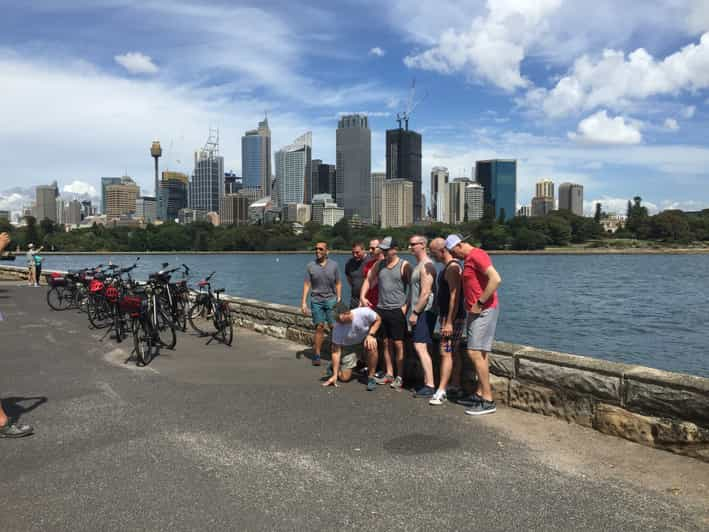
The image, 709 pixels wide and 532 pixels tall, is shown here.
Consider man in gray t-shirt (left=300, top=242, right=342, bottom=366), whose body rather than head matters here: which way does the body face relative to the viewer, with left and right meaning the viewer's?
facing the viewer

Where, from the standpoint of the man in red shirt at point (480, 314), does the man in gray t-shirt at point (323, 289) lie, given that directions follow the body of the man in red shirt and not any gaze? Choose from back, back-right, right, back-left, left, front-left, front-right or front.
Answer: front-right

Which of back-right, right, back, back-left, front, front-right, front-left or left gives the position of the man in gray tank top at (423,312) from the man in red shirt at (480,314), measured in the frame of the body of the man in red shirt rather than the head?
front-right

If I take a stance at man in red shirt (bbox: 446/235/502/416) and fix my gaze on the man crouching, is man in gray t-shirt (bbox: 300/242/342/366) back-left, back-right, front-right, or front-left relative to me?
front-right

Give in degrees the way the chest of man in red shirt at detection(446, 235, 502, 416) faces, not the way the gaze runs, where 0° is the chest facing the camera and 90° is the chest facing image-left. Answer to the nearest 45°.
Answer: approximately 90°

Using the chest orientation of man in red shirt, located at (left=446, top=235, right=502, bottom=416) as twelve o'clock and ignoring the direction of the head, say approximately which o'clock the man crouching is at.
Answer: The man crouching is roughly at 1 o'clock from the man in red shirt.

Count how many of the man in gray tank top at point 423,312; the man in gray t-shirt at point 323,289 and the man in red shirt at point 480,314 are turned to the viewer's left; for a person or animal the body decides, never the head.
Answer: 2

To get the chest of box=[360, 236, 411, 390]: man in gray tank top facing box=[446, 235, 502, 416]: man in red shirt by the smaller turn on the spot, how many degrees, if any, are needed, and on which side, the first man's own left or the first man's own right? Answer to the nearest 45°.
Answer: approximately 90° to the first man's own left
